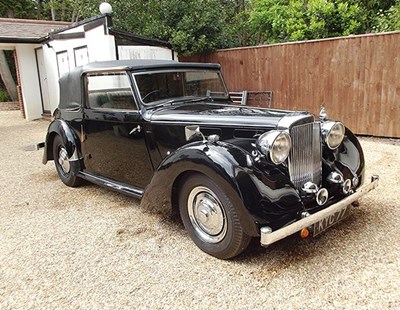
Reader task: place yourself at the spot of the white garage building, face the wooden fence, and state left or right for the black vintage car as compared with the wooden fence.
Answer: right

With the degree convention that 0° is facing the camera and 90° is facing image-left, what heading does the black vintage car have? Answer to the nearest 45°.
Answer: approximately 315°

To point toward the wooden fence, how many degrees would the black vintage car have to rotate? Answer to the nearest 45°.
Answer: approximately 90° to its left

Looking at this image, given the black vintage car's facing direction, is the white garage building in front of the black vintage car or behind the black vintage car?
behind
